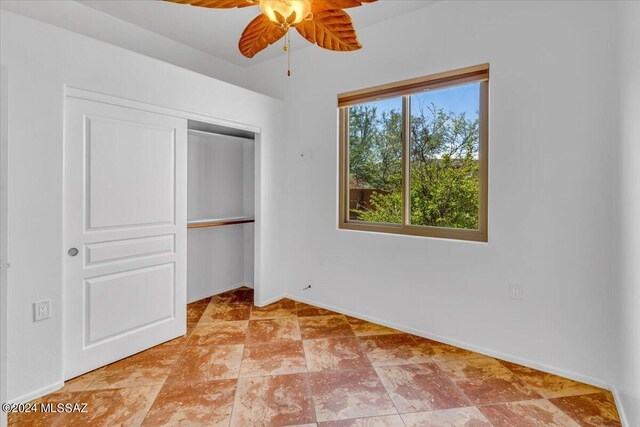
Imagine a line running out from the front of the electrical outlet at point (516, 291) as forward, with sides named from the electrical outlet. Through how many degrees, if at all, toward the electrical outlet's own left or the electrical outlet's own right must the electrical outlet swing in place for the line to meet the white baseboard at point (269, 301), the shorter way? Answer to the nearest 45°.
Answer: approximately 90° to the electrical outlet's own right

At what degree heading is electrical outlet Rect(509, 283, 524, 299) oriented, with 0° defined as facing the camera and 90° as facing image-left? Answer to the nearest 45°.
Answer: approximately 0°

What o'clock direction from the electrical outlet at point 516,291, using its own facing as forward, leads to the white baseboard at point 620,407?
The white baseboard is roughly at 10 o'clock from the electrical outlet.

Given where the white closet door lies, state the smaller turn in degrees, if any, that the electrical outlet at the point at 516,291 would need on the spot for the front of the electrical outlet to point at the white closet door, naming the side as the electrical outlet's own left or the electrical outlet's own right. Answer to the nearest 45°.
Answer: approximately 45° to the electrical outlet's own right

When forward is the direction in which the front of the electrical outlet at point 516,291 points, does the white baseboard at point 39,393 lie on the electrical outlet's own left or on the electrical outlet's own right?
on the electrical outlet's own right
